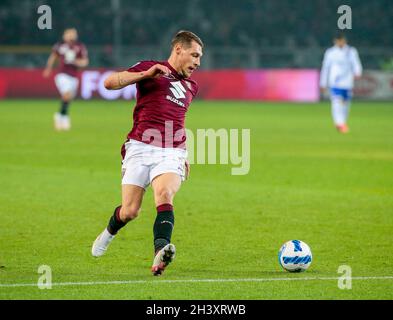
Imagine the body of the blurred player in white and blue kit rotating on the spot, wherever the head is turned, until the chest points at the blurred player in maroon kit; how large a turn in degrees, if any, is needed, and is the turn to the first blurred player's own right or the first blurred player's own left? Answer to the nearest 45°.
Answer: approximately 90° to the first blurred player's own right

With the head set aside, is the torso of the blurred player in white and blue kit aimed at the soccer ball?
yes

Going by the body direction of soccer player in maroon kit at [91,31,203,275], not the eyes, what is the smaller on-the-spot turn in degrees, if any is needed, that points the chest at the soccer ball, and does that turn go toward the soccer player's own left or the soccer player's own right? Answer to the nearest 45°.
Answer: approximately 45° to the soccer player's own left

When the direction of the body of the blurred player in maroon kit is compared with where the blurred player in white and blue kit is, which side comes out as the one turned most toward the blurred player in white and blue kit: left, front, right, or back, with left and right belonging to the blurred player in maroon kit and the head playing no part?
left

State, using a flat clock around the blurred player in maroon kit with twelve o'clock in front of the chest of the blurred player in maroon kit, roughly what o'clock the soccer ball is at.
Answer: The soccer ball is roughly at 12 o'clock from the blurred player in maroon kit.

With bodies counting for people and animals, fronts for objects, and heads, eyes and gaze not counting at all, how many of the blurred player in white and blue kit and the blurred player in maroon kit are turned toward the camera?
2
